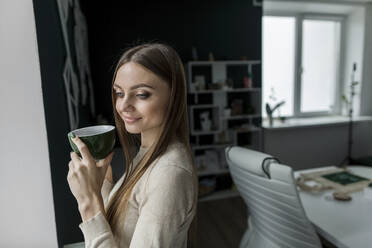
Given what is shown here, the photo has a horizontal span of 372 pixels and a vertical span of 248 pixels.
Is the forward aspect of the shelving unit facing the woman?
yes

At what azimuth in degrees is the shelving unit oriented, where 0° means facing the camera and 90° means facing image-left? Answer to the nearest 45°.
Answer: approximately 0°

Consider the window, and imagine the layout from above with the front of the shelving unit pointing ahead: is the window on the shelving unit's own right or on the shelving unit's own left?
on the shelving unit's own left

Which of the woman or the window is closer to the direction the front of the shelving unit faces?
the woman

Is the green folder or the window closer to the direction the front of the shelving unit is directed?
the green folder

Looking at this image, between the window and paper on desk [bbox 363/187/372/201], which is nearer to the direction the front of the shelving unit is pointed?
the paper on desk

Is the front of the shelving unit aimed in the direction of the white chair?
yes

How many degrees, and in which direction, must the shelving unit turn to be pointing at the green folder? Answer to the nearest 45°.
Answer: approximately 45° to its left
